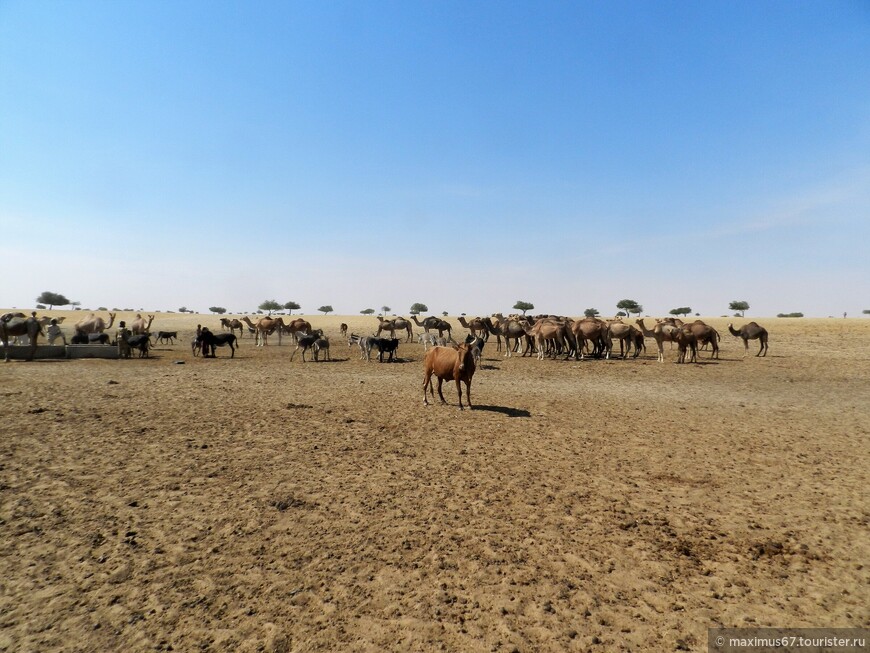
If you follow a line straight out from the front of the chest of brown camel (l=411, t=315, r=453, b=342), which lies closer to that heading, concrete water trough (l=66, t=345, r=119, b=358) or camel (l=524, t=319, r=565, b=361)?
the concrete water trough

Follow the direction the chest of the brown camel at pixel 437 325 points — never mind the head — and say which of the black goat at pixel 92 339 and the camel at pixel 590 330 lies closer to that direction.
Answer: the black goat

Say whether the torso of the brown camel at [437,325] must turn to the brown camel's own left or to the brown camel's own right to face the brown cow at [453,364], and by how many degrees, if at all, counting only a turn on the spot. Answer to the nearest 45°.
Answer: approximately 90° to the brown camel's own left

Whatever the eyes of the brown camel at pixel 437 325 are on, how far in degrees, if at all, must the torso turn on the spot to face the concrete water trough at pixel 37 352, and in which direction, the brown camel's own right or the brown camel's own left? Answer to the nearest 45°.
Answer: approximately 45° to the brown camel's own left

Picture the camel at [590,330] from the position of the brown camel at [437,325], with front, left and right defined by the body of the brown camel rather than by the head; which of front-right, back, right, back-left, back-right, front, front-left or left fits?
back-left

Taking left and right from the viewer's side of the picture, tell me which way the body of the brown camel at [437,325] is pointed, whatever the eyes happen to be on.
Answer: facing to the left of the viewer

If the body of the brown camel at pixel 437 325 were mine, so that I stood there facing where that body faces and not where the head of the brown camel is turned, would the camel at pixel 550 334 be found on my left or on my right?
on my left

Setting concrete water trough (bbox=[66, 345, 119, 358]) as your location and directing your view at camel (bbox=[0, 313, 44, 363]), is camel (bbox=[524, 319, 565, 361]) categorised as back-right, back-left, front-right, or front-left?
back-left

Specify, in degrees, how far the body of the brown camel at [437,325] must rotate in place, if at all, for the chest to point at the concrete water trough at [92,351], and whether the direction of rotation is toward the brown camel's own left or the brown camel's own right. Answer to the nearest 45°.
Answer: approximately 45° to the brown camel's own left

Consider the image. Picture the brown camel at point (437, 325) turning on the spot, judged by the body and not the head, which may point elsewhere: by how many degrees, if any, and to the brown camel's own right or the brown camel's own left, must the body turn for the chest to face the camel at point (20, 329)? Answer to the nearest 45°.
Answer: approximately 45° to the brown camel's own left
